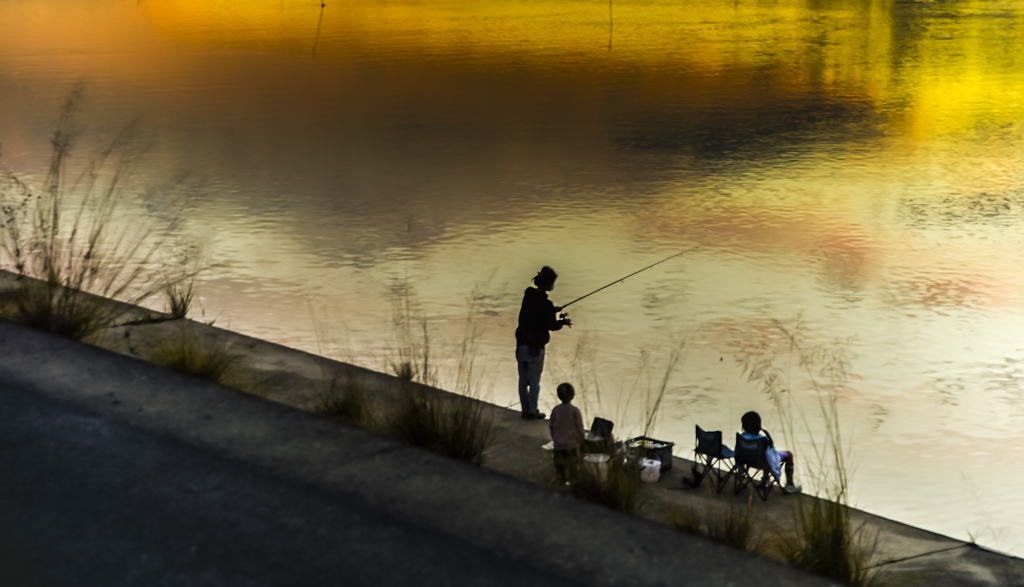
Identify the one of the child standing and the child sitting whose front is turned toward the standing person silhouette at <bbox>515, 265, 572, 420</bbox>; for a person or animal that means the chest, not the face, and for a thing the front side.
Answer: the child standing

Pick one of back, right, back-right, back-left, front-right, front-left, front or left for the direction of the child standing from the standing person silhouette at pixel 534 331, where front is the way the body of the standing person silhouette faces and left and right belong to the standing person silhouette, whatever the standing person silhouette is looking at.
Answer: right

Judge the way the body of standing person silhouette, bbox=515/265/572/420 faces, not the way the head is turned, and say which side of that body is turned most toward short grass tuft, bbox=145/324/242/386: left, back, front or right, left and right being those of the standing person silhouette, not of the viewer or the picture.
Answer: back

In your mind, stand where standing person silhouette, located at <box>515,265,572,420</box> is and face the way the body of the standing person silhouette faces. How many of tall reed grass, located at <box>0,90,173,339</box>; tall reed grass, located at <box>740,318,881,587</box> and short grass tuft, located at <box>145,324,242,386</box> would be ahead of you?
1

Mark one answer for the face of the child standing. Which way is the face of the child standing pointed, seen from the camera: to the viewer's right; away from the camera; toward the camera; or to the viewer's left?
away from the camera

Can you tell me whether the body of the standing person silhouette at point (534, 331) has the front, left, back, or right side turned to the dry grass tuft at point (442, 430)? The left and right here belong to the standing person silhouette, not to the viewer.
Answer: back

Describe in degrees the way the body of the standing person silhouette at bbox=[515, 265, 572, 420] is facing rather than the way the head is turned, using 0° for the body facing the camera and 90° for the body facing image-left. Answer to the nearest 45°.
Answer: approximately 270°

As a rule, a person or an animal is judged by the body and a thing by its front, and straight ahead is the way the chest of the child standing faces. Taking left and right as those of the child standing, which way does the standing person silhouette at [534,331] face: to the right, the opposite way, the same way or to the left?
to the right

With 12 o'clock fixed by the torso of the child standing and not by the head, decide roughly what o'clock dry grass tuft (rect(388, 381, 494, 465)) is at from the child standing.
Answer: The dry grass tuft is roughly at 10 o'clock from the child standing.

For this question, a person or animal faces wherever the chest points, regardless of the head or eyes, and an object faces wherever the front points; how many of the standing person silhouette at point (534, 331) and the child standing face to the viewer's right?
1

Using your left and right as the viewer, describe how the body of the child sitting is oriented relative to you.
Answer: facing away from the viewer and to the right of the viewer

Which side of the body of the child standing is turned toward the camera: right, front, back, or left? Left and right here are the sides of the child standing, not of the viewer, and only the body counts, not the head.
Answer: back
